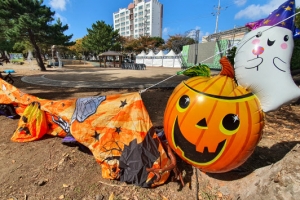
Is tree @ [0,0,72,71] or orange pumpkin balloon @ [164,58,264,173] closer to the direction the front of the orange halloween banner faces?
the orange pumpkin balloon

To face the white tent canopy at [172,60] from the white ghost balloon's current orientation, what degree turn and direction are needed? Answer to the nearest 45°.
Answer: approximately 135° to its right

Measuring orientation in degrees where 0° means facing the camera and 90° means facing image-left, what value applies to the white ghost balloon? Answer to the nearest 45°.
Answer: approximately 0°

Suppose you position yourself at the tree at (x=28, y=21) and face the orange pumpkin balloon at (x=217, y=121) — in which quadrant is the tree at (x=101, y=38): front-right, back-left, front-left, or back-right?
back-left

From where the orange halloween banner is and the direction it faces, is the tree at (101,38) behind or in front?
behind

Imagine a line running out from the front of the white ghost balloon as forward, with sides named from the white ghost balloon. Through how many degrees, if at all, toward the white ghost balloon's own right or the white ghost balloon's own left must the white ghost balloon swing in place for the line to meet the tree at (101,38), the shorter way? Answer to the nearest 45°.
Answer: approximately 135° to the white ghost balloon's own right

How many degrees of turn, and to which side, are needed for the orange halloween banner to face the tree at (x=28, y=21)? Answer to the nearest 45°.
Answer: approximately 180°

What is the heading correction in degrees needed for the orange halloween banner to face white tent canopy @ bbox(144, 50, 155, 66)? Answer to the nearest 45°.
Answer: approximately 180°
